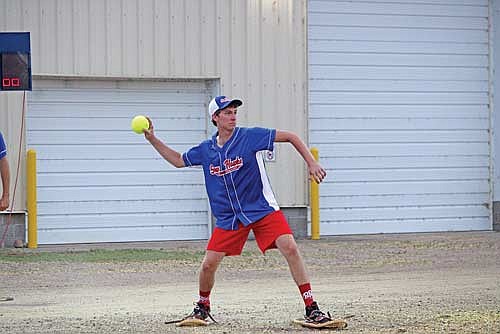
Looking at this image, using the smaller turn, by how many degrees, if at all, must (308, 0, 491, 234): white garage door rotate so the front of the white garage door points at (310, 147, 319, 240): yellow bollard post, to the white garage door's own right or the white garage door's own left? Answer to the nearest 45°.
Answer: approximately 45° to the white garage door's own right

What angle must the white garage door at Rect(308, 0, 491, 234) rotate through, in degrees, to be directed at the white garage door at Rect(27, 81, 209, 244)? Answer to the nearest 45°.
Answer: approximately 45° to its right

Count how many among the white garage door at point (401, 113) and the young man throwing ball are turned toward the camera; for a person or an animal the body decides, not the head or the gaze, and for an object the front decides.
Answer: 2

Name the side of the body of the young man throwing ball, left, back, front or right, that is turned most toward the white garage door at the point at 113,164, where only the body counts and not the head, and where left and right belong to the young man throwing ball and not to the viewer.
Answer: back

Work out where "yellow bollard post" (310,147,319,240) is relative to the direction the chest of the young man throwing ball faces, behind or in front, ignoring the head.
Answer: behind

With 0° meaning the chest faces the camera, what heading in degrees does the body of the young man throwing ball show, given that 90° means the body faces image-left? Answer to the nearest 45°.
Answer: approximately 0°

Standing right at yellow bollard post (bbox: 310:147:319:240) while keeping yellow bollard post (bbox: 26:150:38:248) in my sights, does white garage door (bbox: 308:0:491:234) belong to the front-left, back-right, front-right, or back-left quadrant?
back-right

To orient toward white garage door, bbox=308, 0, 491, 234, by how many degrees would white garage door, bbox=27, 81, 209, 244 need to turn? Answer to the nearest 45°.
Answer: approximately 90° to its left

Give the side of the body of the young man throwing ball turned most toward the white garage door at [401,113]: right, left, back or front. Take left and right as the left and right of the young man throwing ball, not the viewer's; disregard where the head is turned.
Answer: back
